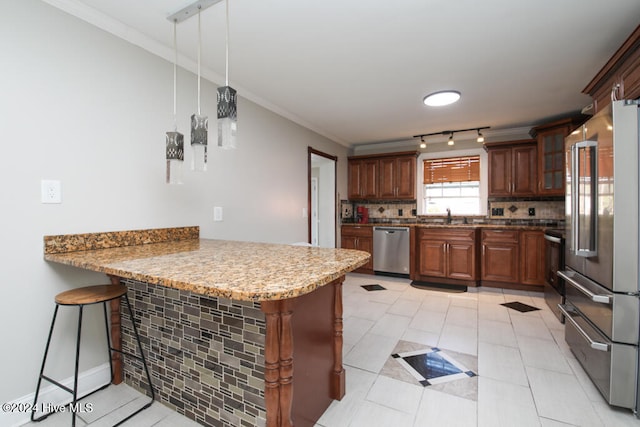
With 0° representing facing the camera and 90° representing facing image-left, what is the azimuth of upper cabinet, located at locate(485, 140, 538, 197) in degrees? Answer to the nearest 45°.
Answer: approximately 0°

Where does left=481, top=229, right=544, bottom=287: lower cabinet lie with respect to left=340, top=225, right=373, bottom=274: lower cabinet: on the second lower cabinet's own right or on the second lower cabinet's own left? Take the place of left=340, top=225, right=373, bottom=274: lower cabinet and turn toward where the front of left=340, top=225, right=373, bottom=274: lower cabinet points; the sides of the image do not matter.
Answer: on the second lower cabinet's own left

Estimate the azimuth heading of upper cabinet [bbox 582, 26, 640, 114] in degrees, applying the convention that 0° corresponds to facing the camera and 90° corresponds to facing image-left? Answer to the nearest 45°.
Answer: approximately 90°

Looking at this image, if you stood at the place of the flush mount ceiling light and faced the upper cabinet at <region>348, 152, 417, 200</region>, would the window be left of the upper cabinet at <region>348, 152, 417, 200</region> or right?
right

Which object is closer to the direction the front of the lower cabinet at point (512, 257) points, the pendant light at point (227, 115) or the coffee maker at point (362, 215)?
the pendant light

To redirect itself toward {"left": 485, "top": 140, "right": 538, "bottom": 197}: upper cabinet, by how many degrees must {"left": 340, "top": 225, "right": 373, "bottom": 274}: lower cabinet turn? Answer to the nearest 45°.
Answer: approximately 90° to its left

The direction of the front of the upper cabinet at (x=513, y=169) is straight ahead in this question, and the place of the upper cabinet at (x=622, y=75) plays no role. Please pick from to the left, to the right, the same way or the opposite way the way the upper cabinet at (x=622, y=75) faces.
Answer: to the right

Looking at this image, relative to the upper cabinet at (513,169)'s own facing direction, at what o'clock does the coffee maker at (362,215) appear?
The coffee maker is roughly at 3 o'clock from the upper cabinet.

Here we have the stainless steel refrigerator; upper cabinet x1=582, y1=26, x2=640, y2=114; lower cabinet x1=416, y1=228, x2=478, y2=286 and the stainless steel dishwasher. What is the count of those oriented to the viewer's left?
2

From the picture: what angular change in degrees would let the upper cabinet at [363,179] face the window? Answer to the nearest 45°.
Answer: approximately 90° to its left
